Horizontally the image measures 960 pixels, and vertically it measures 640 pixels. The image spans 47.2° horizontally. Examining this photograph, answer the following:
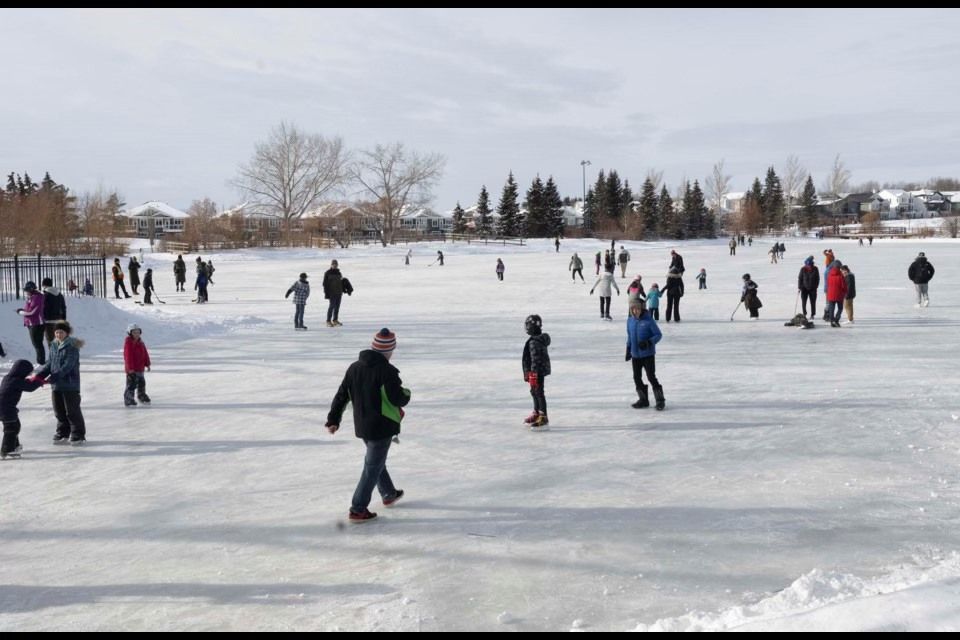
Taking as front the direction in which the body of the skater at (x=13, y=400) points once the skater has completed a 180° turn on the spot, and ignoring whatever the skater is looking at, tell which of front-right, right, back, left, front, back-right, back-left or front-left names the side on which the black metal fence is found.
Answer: right

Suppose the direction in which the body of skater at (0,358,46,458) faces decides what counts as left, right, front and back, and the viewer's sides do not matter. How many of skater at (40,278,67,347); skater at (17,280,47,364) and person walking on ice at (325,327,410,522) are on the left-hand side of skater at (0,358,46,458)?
2

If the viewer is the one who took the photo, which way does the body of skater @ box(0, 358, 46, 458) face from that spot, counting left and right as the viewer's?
facing to the right of the viewer

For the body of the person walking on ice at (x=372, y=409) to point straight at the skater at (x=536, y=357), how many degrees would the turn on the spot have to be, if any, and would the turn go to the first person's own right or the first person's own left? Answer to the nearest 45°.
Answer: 0° — they already face them

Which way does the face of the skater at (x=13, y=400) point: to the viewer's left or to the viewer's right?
to the viewer's right

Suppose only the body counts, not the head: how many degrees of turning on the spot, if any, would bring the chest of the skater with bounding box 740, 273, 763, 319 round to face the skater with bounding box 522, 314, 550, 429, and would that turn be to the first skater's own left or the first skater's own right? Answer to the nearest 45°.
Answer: approximately 45° to the first skater's own left

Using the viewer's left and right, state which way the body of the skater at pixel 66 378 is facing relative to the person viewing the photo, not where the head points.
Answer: facing the viewer and to the left of the viewer

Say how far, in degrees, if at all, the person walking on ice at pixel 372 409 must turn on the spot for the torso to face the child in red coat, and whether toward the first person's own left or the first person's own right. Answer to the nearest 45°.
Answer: approximately 90° to the first person's own left

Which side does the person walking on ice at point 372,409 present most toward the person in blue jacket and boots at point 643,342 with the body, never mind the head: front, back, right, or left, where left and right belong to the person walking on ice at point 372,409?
front

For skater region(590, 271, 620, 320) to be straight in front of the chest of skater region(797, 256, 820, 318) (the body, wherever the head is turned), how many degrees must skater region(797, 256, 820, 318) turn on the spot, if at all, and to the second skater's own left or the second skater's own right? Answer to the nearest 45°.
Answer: approximately 90° to the second skater's own right
